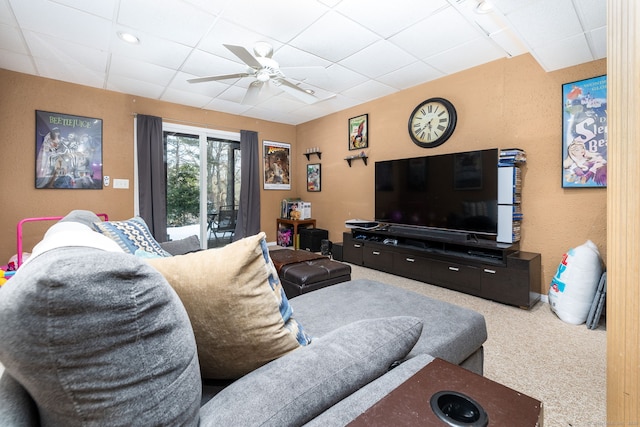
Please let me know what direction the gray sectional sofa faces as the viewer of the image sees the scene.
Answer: facing away from the viewer and to the right of the viewer

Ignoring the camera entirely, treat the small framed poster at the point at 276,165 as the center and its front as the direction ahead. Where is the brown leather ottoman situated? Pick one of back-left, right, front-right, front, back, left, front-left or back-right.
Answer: front-right

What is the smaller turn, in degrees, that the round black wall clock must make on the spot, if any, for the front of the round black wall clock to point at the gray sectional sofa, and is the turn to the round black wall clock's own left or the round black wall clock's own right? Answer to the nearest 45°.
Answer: approximately 45° to the round black wall clock's own left

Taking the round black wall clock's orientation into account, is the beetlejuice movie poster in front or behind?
in front

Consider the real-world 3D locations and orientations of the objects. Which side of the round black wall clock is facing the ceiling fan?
front

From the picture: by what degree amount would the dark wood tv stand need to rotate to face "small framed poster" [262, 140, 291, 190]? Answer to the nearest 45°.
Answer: approximately 90° to its right

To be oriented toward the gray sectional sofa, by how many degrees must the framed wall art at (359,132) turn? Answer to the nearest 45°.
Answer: approximately 45° to its left
